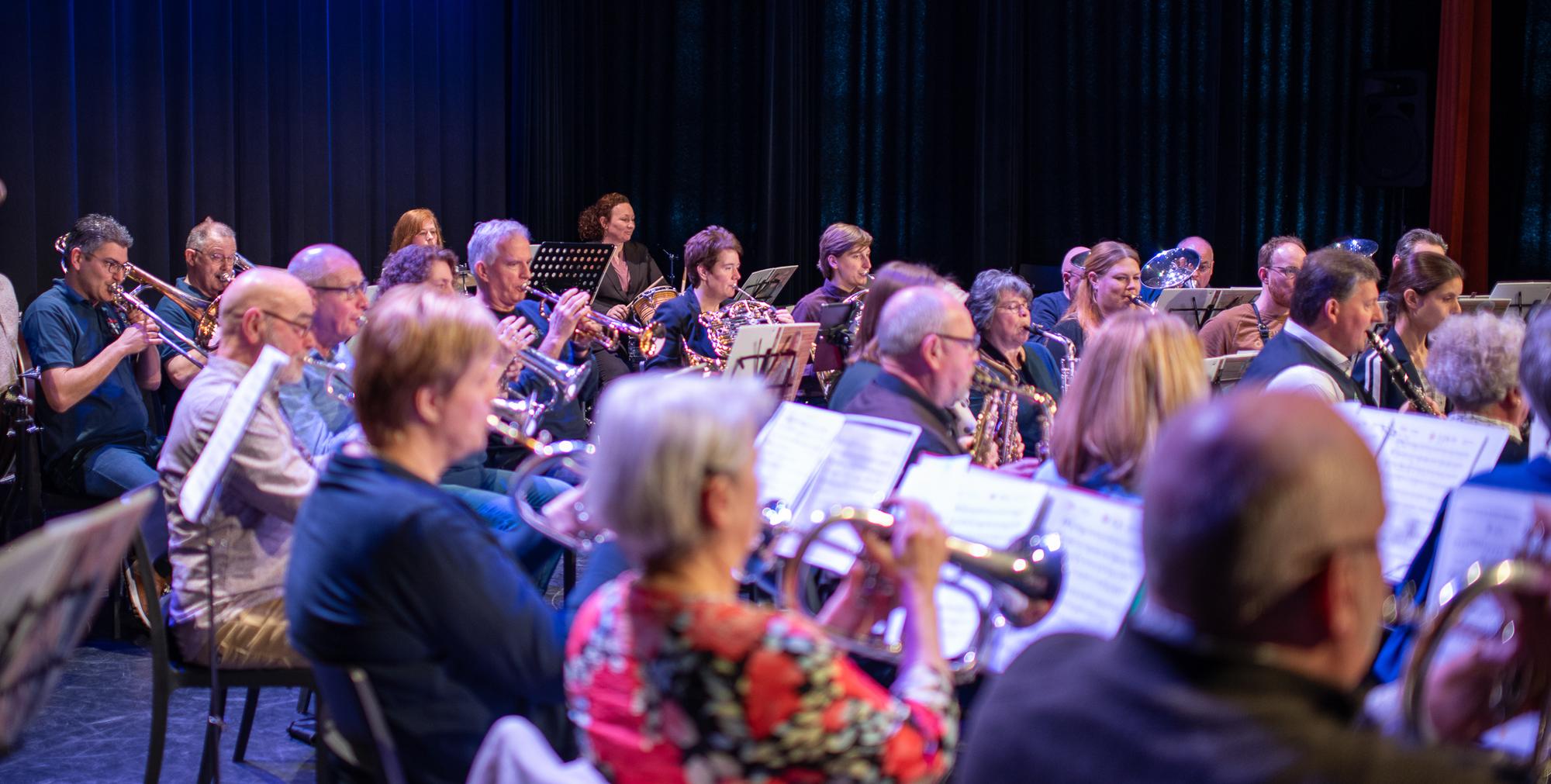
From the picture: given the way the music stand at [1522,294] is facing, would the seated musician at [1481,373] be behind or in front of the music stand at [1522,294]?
behind

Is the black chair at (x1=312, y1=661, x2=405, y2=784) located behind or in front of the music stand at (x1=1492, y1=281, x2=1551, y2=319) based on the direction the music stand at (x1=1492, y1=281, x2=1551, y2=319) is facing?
behind

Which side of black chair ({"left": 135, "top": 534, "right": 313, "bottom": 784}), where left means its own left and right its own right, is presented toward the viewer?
right

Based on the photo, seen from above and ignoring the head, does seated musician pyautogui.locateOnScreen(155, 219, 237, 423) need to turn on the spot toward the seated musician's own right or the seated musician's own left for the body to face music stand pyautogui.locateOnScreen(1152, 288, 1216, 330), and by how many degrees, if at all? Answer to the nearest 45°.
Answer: approximately 45° to the seated musician's own left

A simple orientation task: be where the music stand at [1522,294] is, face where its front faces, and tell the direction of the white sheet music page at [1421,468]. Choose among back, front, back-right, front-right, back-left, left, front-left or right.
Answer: back

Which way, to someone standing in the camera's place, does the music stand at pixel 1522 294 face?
facing away from the viewer

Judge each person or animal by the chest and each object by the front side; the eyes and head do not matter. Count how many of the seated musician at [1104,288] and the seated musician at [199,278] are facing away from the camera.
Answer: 0
